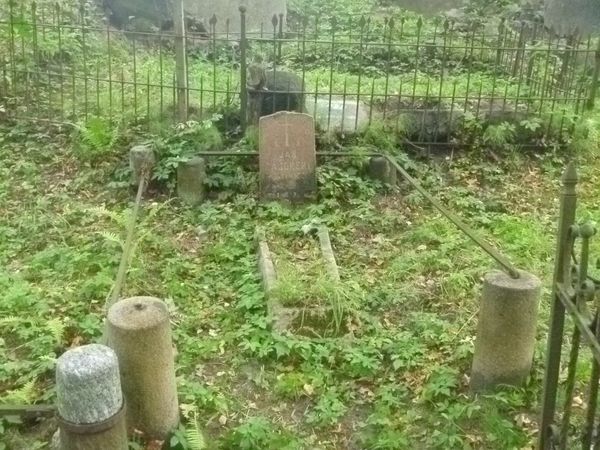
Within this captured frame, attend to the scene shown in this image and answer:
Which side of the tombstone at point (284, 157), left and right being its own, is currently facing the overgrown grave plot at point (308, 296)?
front

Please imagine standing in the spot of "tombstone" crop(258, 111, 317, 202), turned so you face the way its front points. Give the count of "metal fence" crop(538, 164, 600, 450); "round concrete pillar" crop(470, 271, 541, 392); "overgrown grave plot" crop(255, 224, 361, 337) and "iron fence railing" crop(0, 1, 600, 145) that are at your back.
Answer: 1

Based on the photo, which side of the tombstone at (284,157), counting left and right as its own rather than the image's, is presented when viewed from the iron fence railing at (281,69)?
back

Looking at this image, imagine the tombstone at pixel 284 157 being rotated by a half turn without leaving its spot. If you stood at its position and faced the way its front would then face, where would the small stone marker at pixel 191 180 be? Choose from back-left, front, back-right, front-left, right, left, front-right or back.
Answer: left

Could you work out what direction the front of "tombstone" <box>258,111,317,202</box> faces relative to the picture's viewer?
facing the viewer

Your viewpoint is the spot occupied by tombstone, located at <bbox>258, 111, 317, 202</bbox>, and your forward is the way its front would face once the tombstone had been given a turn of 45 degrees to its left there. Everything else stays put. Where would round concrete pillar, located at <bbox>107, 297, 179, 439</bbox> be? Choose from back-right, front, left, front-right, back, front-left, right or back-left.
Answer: front-right

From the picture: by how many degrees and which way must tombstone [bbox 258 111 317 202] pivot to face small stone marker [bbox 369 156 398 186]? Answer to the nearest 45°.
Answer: approximately 90° to its left

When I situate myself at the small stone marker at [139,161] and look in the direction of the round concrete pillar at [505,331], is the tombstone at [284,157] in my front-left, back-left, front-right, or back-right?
front-left

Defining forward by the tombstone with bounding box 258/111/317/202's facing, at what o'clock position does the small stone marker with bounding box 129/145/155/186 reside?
The small stone marker is roughly at 3 o'clock from the tombstone.

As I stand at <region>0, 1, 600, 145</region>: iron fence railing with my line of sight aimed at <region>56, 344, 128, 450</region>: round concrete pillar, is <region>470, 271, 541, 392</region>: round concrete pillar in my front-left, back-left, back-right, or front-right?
front-left

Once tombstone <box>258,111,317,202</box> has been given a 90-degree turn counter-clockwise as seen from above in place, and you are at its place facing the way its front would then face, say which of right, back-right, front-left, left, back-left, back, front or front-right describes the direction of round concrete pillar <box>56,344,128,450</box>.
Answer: right

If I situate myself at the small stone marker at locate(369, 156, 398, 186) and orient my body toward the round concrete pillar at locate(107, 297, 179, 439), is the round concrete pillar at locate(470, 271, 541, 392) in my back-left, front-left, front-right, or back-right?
front-left

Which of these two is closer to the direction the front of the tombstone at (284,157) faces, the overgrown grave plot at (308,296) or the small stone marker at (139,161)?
the overgrown grave plot

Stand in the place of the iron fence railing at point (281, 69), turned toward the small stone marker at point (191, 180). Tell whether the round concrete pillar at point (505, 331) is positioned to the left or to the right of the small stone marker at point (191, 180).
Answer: left

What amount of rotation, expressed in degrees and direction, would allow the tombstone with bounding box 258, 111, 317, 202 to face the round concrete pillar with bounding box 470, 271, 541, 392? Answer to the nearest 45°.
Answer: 0° — it already faces it
